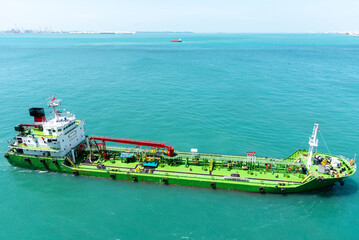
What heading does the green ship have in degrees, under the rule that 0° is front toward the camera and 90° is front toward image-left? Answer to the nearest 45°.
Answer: approximately 270°
